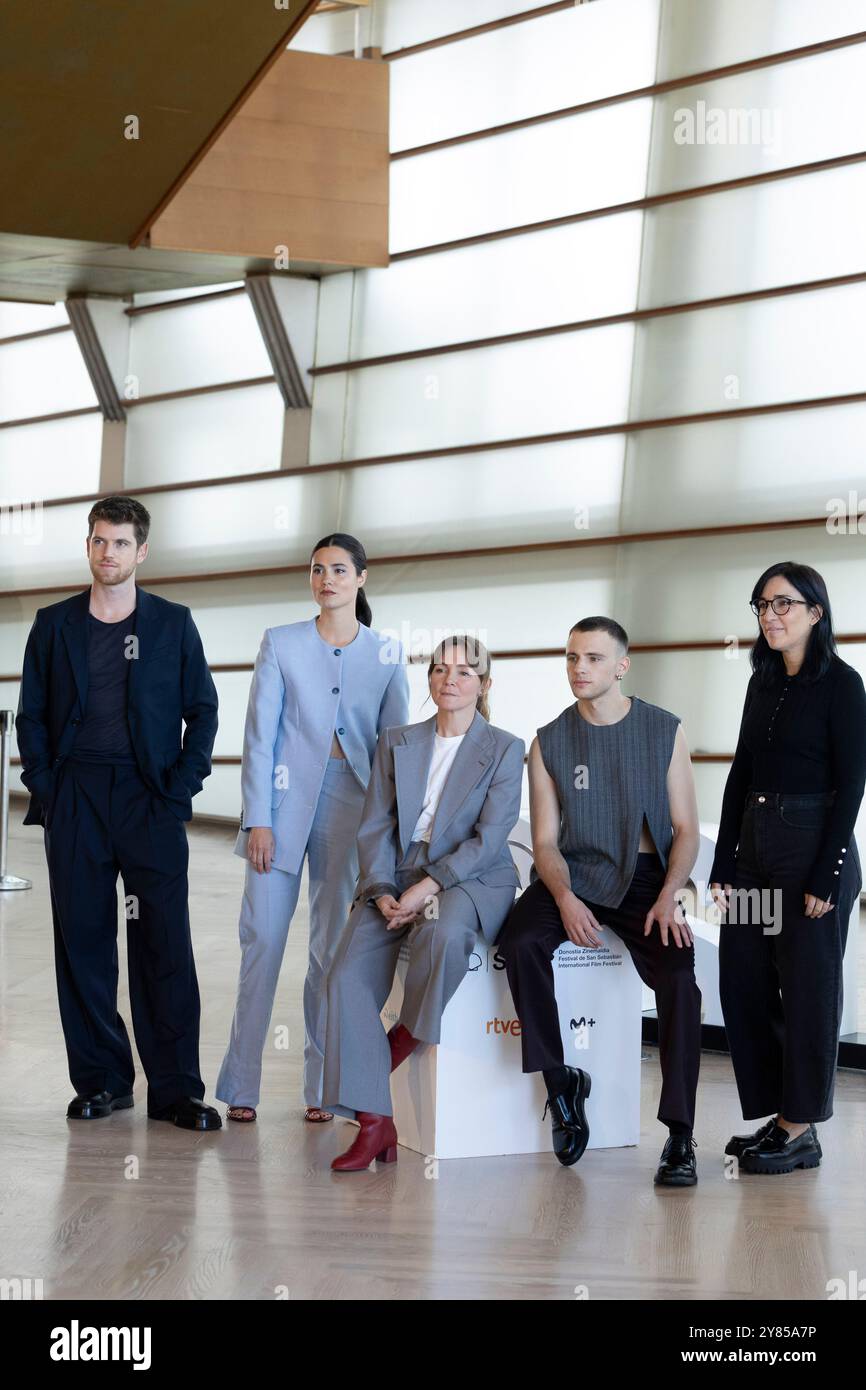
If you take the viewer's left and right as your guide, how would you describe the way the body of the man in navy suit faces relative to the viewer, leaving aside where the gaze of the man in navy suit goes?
facing the viewer

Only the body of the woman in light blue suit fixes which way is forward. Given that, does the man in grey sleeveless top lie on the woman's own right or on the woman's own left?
on the woman's own left

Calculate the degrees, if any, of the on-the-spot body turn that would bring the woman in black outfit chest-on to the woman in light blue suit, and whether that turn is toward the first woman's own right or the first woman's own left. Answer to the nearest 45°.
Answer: approximately 45° to the first woman's own right

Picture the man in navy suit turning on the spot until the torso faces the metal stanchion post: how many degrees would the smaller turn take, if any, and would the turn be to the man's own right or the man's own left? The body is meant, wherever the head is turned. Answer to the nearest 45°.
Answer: approximately 180°

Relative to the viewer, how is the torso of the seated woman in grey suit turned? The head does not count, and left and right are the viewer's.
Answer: facing the viewer and to the left of the viewer

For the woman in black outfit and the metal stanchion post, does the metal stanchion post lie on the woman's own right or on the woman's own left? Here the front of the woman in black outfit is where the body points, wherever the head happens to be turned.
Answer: on the woman's own right

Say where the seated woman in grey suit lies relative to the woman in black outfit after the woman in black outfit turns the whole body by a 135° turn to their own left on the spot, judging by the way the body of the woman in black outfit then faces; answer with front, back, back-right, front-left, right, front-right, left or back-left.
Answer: back

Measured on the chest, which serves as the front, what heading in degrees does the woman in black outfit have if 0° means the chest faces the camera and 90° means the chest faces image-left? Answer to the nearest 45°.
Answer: approximately 45°

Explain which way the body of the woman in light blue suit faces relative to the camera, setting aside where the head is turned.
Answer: toward the camera

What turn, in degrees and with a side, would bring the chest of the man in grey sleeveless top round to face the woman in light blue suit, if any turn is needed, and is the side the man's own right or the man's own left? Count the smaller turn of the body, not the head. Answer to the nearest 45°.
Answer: approximately 90° to the man's own right

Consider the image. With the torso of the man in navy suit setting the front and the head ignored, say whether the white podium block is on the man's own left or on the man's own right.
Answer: on the man's own left

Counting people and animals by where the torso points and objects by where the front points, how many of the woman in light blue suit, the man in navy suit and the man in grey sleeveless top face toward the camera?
3
